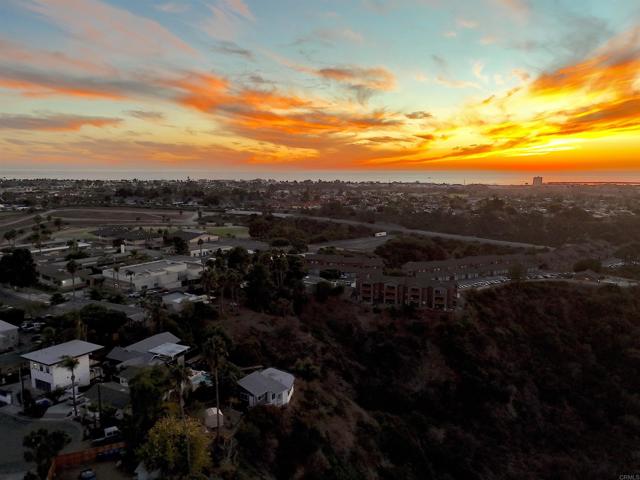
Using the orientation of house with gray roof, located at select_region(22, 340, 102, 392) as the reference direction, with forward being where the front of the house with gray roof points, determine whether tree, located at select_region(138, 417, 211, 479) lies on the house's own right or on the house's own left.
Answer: on the house's own left

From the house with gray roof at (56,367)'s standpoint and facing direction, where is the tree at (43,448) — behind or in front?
in front

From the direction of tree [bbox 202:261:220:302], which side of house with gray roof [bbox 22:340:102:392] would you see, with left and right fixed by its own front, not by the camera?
back

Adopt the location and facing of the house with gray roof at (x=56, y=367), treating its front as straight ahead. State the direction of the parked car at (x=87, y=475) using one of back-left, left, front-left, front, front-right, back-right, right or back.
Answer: front-left

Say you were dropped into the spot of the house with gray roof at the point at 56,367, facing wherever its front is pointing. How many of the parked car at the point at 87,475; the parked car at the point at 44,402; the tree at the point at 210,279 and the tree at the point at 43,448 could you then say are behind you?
1

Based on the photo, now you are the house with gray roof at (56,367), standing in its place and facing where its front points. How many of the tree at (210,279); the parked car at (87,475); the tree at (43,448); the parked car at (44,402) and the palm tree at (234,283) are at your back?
2

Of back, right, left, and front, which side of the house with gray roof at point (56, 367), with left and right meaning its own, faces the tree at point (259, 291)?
back

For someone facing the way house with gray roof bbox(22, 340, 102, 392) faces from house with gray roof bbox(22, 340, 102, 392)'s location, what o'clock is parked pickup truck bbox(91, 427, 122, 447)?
The parked pickup truck is roughly at 10 o'clock from the house with gray roof.

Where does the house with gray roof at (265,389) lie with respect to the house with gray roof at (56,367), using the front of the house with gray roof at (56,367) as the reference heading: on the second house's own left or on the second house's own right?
on the second house's own left

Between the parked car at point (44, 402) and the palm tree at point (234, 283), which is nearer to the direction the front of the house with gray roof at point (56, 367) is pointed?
the parked car

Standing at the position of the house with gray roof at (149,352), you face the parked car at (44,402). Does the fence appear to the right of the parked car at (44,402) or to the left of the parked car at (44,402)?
left

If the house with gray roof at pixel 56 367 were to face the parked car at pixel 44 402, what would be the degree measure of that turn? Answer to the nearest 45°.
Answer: approximately 45° to its left

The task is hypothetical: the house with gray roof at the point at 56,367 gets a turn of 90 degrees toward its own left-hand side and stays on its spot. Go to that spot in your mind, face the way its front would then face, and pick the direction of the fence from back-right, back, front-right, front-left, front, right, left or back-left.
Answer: front-right

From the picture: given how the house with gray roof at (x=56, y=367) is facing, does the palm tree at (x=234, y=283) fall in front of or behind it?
behind
